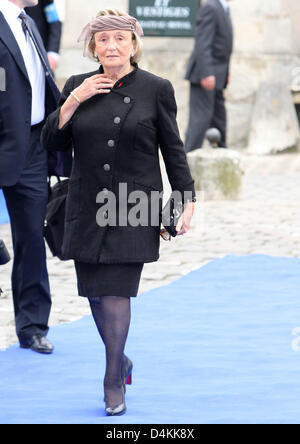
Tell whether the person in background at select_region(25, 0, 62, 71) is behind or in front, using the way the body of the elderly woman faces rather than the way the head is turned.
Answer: behind

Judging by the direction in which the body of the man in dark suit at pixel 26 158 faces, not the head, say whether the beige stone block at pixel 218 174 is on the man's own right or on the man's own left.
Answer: on the man's own left

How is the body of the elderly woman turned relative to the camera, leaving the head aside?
toward the camera

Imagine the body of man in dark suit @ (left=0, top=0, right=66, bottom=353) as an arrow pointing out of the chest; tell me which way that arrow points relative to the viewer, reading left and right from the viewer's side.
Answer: facing the viewer and to the right of the viewer

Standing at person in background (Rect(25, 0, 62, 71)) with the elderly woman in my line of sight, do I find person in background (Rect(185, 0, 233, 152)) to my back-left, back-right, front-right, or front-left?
front-left

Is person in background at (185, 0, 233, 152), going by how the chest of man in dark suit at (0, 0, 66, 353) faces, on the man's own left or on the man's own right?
on the man's own left

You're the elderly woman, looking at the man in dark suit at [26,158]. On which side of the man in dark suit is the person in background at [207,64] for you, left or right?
right
